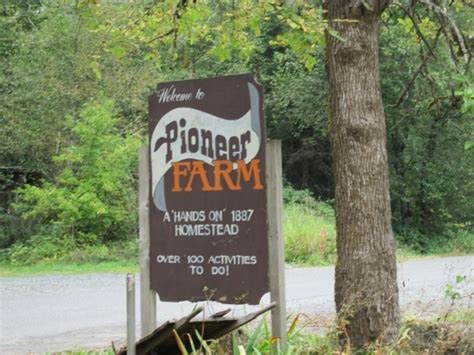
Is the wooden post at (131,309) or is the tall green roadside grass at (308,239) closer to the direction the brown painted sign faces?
the wooden post

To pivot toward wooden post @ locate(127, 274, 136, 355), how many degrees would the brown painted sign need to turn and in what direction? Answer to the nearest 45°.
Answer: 0° — it already faces it

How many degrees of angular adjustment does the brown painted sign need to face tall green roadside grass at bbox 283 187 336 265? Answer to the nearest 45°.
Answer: approximately 180°

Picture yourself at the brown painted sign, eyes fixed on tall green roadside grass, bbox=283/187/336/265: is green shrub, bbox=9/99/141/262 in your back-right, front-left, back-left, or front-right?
front-left

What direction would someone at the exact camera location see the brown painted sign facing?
facing the viewer

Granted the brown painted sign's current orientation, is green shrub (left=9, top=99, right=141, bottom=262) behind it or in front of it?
behind

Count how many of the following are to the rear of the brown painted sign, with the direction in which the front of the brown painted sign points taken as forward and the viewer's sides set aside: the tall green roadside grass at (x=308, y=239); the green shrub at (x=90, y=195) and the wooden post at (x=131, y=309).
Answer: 2
